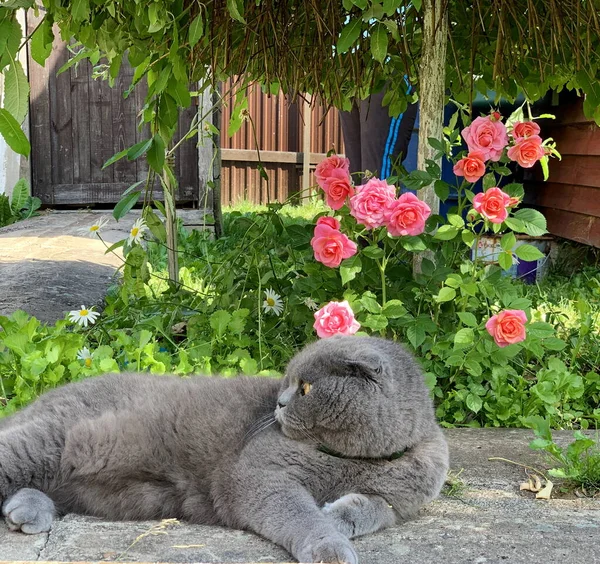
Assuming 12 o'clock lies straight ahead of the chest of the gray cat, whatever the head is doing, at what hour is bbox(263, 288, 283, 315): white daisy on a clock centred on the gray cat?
The white daisy is roughly at 9 o'clock from the gray cat.

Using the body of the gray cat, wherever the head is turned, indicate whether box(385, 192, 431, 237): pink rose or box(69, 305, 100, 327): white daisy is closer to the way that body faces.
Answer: the pink rose

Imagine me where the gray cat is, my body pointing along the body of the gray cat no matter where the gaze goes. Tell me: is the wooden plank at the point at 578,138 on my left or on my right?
on my left

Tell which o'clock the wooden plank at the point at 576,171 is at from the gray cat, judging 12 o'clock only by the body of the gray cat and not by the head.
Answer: The wooden plank is roughly at 10 o'clock from the gray cat.

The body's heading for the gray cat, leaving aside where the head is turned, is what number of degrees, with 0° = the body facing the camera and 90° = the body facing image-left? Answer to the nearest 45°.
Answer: approximately 270°

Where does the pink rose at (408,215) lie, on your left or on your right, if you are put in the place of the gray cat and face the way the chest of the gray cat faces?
on your left

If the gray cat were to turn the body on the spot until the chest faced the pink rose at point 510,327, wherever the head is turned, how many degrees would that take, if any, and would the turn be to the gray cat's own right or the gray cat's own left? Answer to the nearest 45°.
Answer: approximately 45° to the gray cat's own left

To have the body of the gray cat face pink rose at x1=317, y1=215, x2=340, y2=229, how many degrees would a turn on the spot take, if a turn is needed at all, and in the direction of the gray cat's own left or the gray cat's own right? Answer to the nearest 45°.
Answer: approximately 90° to the gray cat's own left

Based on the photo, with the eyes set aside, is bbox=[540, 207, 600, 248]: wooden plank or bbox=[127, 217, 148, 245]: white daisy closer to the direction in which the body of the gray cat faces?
the wooden plank

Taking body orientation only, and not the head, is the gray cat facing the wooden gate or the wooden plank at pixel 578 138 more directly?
the wooden plank

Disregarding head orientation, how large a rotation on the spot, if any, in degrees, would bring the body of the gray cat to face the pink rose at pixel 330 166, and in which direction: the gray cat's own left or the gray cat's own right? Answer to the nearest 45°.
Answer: approximately 90° to the gray cat's own left

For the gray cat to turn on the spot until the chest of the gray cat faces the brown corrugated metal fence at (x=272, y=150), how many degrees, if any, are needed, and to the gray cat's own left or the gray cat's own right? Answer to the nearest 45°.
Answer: approximately 90° to the gray cat's own left
